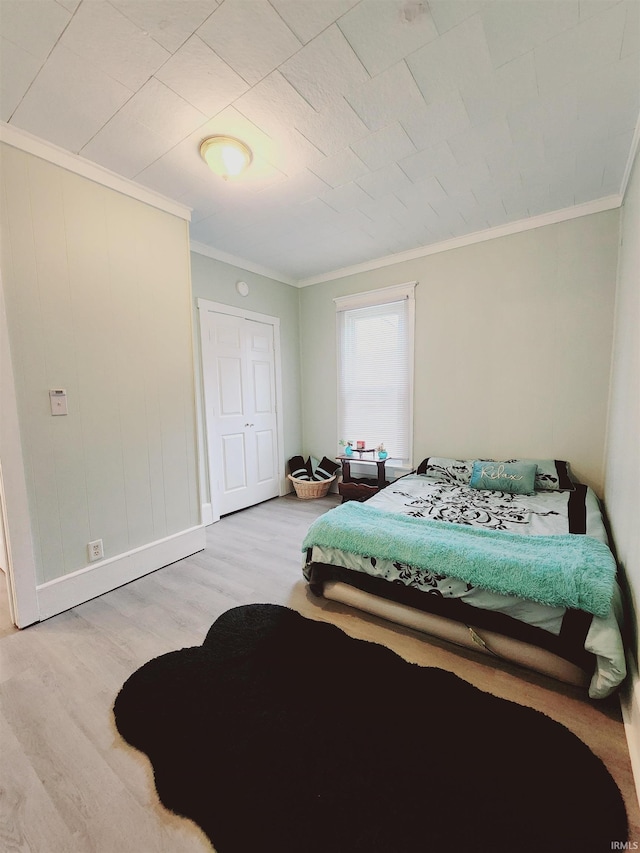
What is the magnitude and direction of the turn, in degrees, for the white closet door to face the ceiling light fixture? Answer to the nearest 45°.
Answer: approximately 45° to its right

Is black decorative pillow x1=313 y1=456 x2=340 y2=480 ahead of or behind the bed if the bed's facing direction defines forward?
behind

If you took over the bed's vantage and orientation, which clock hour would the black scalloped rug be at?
The black scalloped rug is roughly at 1 o'clock from the bed.

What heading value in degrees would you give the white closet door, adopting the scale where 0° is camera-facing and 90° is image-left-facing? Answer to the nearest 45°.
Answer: approximately 315°

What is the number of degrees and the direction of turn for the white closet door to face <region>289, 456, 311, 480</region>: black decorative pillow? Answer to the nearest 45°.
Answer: approximately 90° to its left

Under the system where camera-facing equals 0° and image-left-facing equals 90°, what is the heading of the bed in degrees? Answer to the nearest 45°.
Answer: approximately 0°

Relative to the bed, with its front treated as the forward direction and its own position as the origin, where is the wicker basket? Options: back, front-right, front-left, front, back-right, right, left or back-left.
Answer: back-right

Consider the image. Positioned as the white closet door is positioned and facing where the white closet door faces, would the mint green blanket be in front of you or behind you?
in front

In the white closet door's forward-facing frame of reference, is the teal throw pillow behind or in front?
in front

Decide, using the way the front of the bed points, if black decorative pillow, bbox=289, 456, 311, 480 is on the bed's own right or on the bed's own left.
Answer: on the bed's own right

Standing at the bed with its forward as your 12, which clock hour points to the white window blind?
The white window blind is roughly at 5 o'clock from the bed.

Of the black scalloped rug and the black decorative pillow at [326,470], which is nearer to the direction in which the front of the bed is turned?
the black scalloped rug

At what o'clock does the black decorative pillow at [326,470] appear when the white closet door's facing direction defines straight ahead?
The black decorative pillow is roughly at 10 o'clock from the white closet door.

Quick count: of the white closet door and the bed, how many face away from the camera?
0
